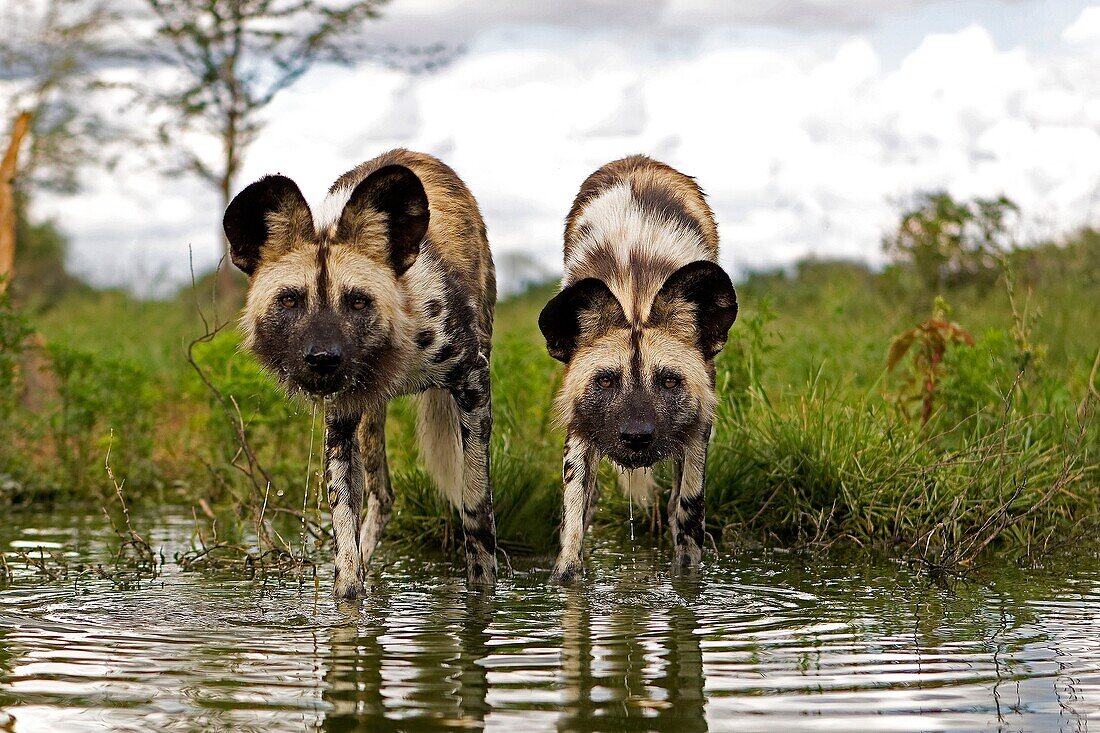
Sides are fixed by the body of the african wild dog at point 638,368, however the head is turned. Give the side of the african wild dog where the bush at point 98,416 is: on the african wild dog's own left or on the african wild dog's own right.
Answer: on the african wild dog's own right

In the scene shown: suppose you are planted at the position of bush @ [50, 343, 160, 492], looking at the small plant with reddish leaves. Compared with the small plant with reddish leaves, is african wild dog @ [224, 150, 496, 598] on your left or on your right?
right

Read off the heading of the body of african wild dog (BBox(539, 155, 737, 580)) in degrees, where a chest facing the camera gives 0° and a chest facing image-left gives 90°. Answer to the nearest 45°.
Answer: approximately 0°

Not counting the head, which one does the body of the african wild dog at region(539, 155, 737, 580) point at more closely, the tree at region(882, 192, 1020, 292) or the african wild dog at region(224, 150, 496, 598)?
the african wild dog

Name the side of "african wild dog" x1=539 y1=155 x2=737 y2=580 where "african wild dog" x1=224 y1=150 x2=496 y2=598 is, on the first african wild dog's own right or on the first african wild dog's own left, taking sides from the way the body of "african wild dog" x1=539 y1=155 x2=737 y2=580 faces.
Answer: on the first african wild dog's own right

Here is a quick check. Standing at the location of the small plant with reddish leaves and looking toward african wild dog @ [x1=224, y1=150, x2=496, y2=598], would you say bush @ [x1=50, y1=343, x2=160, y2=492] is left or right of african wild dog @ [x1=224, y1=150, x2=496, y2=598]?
right

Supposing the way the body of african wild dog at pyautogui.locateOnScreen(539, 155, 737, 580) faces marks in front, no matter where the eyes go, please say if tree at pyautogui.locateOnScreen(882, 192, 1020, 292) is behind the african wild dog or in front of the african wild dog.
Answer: behind
